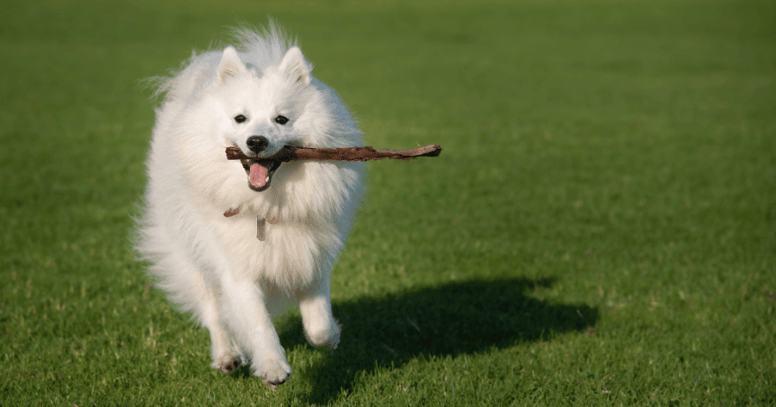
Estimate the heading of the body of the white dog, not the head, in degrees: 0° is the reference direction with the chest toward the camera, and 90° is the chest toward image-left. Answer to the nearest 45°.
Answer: approximately 0°
